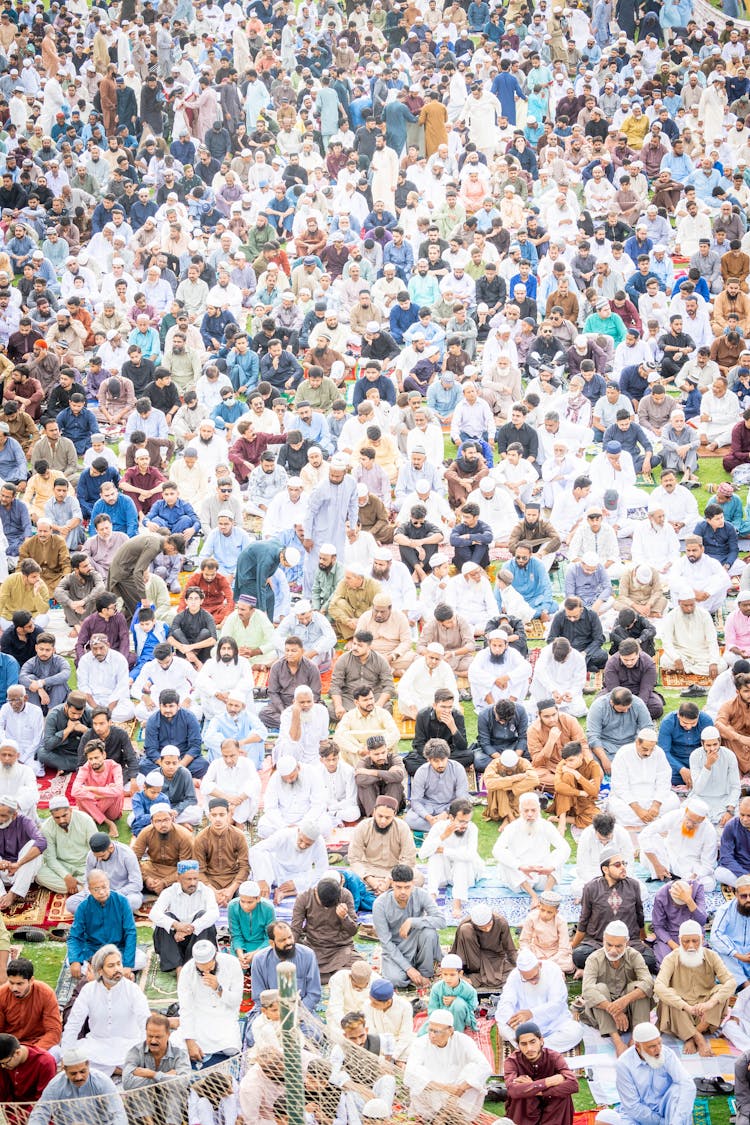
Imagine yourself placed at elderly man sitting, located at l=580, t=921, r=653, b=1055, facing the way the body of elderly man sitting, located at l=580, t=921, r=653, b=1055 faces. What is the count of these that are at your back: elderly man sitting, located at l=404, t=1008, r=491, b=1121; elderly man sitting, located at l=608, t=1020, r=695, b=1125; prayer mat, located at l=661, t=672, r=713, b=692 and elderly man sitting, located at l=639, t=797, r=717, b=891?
2

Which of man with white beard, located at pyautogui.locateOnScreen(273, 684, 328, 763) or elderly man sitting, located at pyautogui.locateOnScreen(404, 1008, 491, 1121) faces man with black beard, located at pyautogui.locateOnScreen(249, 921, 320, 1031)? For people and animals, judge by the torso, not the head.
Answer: the man with white beard

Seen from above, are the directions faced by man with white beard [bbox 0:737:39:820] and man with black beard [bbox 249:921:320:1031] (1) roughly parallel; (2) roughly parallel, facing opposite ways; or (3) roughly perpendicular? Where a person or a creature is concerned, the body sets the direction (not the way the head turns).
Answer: roughly parallel

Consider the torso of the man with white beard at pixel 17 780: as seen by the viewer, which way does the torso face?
toward the camera

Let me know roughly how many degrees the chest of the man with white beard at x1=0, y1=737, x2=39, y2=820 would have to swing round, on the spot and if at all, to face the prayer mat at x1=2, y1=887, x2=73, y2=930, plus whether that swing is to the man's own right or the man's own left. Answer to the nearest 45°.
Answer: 0° — they already face it

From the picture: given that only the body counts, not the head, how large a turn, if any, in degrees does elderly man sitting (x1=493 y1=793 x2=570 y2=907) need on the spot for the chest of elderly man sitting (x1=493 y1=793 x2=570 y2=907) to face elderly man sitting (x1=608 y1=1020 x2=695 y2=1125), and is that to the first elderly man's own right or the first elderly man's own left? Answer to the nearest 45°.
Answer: approximately 45° to the first elderly man's own left

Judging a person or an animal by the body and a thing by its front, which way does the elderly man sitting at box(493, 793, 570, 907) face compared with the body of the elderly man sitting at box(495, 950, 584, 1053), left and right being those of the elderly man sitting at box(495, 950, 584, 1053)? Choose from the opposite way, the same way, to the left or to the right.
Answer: the same way

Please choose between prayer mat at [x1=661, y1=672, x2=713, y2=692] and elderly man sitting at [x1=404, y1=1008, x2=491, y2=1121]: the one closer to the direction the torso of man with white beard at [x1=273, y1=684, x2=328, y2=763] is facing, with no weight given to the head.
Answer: the elderly man sitting

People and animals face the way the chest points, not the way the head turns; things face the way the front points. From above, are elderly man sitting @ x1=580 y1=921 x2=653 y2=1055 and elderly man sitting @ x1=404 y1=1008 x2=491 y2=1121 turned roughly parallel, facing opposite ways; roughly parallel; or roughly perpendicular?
roughly parallel

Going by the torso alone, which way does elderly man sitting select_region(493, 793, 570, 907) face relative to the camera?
toward the camera

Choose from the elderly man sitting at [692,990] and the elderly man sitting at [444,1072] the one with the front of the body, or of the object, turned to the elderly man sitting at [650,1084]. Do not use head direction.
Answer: the elderly man sitting at [692,990]

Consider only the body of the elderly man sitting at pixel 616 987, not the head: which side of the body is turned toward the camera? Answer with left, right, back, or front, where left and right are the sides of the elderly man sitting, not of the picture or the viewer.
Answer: front

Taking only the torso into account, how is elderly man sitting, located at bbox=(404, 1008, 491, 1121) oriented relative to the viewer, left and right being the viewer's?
facing the viewer

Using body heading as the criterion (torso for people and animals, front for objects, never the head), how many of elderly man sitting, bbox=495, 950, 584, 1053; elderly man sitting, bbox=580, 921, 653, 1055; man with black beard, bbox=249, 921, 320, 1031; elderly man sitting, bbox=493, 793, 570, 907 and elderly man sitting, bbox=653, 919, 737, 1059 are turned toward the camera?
5

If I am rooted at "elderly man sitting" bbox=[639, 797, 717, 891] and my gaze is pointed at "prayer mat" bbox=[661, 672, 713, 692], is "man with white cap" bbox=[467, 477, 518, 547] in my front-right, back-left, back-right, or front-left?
front-left

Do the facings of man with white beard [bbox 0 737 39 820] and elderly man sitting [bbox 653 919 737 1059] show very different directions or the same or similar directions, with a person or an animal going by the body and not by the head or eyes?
same or similar directions
